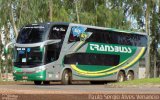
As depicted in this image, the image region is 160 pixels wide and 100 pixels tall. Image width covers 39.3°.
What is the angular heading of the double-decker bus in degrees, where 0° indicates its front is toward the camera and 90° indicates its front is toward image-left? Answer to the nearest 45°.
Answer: approximately 45°
